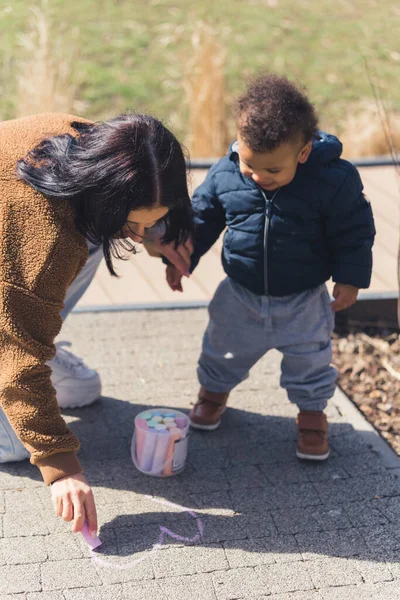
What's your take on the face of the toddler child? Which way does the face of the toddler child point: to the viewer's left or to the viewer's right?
to the viewer's left

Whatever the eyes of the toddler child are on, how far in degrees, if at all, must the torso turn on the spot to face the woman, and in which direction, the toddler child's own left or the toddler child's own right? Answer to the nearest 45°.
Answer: approximately 45° to the toddler child's own right

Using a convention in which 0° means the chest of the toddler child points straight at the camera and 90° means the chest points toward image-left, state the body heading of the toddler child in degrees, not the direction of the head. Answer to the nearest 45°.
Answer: approximately 0°
